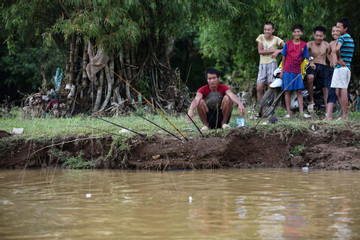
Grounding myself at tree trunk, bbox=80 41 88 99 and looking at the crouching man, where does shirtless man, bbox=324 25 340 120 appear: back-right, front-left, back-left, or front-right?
front-left

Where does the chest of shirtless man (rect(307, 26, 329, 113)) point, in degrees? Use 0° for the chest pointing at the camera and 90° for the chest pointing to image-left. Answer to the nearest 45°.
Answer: approximately 0°

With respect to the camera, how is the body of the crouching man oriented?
toward the camera

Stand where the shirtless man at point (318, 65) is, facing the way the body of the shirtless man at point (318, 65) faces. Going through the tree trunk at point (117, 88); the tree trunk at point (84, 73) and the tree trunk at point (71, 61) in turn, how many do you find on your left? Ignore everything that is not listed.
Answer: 0

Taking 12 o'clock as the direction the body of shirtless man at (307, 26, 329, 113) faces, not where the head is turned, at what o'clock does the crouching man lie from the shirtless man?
The crouching man is roughly at 1 o'clock from the shirtless man.

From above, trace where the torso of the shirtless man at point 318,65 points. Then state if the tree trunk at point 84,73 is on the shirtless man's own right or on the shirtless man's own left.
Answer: on the shirtless man's own right

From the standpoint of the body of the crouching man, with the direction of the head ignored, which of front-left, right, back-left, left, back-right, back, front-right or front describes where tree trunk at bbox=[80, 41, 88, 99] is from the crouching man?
back-right

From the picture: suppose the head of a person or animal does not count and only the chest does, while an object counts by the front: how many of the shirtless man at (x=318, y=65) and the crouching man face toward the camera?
2

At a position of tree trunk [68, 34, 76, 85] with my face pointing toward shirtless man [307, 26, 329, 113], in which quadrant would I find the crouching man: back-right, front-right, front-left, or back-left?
front-right

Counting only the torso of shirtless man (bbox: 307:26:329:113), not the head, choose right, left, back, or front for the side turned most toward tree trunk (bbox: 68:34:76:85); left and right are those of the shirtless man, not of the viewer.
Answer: right

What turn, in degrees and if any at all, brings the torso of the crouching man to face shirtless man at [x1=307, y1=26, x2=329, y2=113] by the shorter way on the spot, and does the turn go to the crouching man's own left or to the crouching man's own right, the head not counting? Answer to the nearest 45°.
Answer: approximately 135° to the crouching man's own left

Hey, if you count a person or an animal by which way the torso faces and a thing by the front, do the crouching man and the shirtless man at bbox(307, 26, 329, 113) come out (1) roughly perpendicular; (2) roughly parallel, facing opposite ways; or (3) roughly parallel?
roughly parallel

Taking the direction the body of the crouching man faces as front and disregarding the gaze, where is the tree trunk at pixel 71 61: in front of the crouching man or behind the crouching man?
behind
